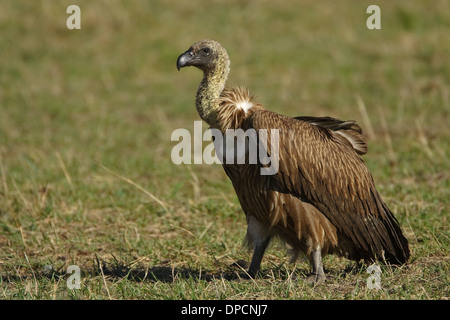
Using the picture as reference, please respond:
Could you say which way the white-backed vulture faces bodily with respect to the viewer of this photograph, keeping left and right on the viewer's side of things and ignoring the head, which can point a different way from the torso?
facing to the left of the viewer
